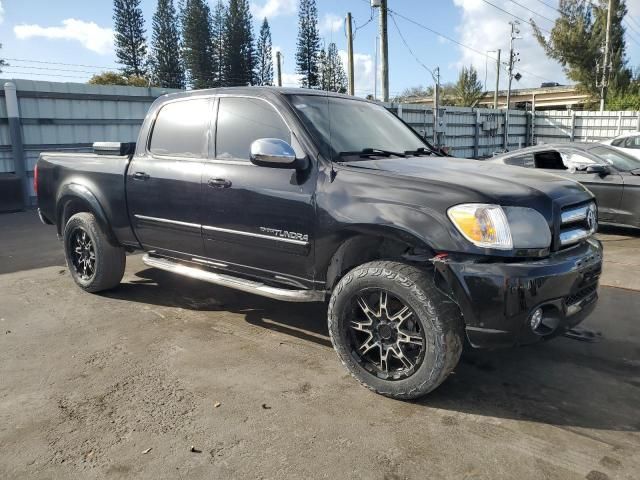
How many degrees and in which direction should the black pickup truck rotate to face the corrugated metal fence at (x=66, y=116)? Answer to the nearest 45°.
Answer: approximately 180°

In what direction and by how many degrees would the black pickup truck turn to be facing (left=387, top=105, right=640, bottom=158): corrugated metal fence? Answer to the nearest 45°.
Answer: approximately 135° to its left

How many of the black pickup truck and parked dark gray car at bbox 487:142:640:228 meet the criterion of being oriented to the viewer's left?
0

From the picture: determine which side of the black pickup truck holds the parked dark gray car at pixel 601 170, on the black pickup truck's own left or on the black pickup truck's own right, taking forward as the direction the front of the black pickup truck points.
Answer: on the black pickup truck's own left

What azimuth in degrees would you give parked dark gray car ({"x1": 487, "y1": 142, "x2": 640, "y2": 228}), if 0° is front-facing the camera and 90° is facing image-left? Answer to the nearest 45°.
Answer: approximately 315°

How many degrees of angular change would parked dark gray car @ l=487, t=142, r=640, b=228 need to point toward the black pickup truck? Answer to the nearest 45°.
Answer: approximately 135° to its right

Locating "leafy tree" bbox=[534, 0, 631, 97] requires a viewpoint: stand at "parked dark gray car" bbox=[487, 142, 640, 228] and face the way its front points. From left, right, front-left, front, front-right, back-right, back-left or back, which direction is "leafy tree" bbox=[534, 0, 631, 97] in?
back-left

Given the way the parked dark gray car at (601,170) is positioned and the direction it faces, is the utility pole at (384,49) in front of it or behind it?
behind
